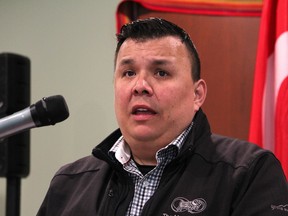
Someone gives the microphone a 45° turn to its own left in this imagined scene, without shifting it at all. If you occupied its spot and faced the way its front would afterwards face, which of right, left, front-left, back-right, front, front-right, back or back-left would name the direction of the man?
front

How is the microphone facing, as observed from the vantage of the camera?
facing to the right of the viewer

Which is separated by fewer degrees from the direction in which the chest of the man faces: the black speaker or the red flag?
the black speaker

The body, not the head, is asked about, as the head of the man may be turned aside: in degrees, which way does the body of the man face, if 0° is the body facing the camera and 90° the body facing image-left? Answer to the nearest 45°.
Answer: approximately 45°

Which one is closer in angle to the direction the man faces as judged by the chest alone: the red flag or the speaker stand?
the speaker stand

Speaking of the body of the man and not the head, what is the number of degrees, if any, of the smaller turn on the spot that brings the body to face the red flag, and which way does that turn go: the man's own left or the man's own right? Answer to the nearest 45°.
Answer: approximately 180°

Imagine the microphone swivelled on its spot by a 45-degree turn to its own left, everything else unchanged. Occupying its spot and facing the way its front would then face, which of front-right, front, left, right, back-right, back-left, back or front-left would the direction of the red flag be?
front

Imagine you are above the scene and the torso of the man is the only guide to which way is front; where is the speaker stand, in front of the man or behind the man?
behind
